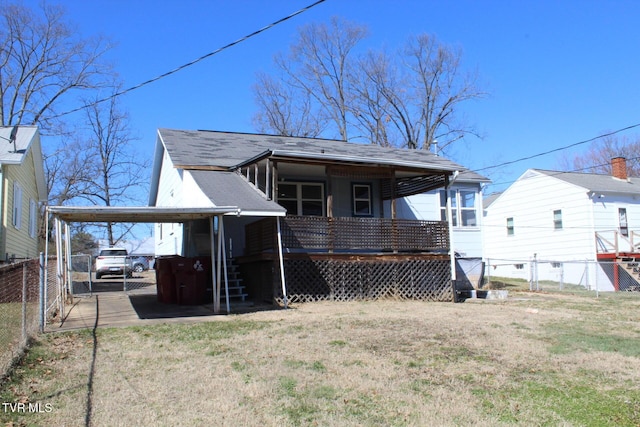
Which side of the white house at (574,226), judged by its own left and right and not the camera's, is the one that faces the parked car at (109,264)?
left

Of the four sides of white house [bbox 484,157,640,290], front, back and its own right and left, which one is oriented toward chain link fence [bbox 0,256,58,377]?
left

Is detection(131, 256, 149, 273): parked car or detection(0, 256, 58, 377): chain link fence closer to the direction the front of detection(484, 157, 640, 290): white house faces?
the parked car

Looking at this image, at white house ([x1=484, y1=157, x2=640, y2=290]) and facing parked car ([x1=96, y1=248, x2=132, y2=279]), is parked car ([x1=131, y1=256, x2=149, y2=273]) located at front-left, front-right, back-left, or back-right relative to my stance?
front-right

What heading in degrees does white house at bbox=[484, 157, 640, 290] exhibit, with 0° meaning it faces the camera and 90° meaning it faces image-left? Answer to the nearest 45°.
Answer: approximately 135°

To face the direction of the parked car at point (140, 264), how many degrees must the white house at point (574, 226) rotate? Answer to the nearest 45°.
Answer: approximately 45° to its left

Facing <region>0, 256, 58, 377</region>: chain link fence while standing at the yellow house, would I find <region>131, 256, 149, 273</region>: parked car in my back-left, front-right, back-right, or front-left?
back-left
